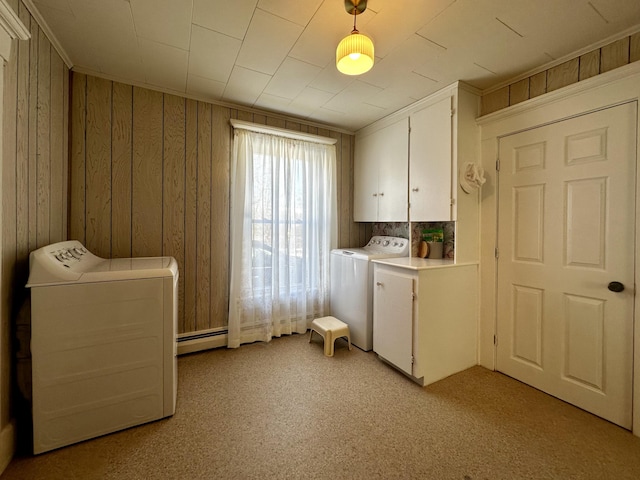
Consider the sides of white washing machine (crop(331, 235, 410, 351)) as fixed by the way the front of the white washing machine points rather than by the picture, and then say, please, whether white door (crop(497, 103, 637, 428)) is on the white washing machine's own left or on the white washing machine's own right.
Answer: on the white washing machine's own left

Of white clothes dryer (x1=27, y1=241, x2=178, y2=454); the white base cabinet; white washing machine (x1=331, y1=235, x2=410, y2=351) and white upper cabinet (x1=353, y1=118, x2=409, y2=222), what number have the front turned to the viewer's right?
1

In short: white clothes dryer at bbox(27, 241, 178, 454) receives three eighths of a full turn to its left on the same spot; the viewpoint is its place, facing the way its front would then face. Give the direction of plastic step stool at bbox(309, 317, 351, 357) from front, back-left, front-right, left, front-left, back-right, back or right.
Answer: back-right

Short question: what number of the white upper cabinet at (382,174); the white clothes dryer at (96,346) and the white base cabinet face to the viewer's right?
1

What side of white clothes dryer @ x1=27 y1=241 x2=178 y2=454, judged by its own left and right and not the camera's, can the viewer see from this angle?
right

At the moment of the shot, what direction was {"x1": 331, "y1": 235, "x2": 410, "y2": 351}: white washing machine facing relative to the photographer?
facing the viewer and to the left of the viewer

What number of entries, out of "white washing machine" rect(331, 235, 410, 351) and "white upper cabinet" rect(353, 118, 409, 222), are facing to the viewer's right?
0
